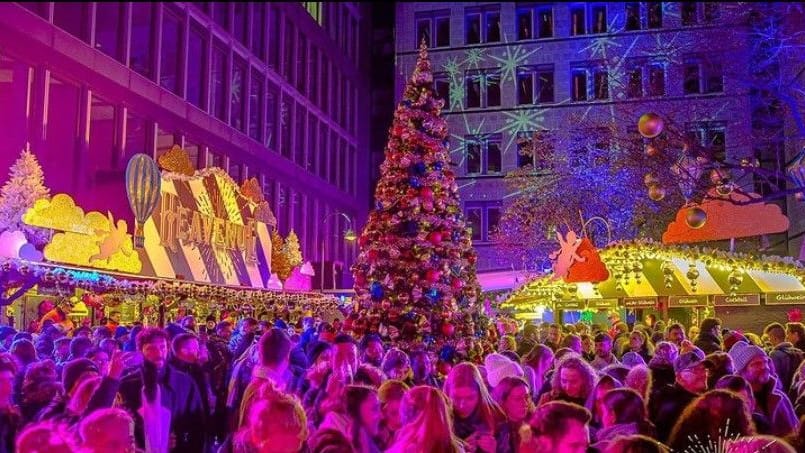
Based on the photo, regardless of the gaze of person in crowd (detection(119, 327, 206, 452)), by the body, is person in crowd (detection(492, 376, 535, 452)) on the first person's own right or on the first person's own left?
on the first person's own left

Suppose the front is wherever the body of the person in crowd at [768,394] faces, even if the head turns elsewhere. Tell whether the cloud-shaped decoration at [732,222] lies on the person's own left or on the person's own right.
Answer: on the person's own right

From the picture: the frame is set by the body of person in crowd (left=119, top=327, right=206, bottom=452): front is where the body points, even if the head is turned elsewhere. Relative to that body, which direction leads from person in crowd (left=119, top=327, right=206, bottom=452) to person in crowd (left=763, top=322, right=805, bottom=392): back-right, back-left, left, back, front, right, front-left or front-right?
left

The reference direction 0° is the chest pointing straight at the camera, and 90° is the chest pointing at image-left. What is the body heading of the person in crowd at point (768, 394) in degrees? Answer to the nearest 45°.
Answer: approximately 45°

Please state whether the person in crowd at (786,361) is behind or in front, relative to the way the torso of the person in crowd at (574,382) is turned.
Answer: behind

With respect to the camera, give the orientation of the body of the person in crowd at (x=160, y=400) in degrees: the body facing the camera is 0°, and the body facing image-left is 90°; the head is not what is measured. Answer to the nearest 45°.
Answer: approximately 0°

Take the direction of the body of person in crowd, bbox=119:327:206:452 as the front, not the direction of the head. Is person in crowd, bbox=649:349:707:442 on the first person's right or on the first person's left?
on the first person's left
